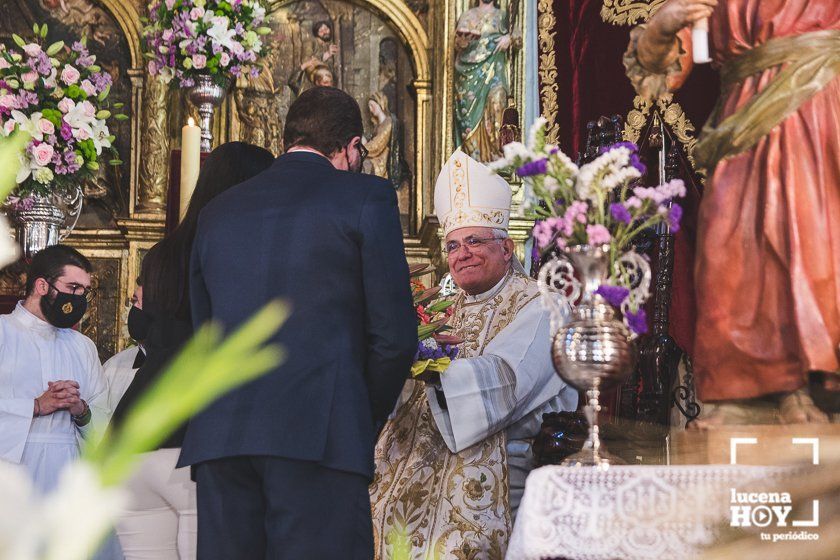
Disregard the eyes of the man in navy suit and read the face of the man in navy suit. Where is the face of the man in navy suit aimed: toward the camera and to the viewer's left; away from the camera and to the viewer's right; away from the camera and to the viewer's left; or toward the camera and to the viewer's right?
away from the camera and to the viewer's right

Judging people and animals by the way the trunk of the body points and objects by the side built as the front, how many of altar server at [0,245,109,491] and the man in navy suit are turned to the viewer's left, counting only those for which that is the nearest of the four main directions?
0

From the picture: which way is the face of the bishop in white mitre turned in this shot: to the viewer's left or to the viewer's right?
to the viewer's left

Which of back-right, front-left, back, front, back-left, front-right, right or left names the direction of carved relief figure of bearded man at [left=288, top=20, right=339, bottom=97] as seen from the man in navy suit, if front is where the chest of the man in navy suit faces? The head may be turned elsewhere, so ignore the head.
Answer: front-left

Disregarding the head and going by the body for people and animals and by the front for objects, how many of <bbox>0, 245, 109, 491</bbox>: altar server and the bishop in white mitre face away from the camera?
0

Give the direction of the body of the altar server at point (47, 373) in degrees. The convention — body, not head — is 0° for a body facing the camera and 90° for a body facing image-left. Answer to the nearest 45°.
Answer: approximately 315°

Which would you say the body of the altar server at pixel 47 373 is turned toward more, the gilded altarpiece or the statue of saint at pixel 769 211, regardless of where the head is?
the statue of saint

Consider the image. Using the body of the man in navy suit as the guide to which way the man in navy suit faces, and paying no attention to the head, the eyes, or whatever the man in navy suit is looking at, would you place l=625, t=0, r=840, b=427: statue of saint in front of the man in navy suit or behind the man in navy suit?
in front

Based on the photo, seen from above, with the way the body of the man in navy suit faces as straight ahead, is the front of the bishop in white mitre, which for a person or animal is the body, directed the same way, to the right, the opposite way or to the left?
the opposite way

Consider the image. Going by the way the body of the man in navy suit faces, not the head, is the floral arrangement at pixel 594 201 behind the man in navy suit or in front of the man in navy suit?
in front

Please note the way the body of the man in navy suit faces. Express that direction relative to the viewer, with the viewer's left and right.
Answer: facing away from the viewer and to the right of the viewer
